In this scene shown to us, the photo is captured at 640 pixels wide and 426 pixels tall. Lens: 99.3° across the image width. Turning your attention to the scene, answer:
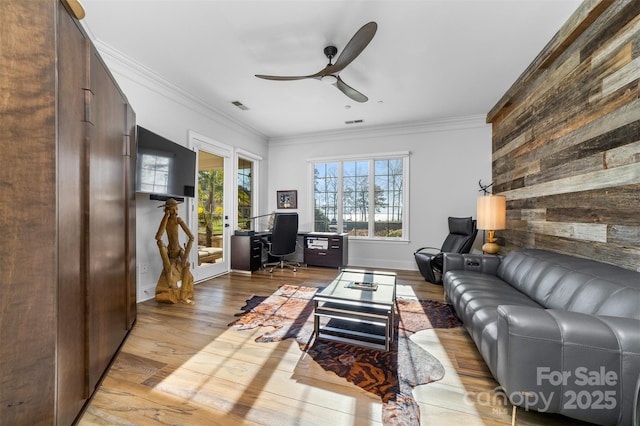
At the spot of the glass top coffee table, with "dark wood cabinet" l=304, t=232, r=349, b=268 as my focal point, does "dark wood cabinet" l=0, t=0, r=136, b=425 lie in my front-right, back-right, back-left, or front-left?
back-left

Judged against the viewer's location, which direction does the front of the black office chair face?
facing away from the viewer and to the left of the viewer

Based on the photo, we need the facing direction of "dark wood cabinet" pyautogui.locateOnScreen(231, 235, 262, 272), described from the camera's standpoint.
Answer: facing the viewer and to the right of the viewer

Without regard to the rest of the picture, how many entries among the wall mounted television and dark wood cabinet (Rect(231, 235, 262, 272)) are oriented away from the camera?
0

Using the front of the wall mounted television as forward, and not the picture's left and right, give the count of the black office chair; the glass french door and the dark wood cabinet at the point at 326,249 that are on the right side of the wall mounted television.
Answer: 0

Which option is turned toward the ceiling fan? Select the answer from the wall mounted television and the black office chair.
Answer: the wall mounted television

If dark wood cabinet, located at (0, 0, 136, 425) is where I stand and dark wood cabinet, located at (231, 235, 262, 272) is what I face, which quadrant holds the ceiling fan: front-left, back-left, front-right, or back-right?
front-right

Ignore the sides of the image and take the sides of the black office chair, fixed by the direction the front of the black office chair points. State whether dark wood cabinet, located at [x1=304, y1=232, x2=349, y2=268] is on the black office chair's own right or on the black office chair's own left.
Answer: on the black office chair's own right

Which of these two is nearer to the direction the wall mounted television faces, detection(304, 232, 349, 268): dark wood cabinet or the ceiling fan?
the ceiling fan

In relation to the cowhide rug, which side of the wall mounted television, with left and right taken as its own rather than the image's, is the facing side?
front

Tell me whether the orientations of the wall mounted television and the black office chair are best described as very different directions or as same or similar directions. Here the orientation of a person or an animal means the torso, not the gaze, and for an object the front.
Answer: very different directions

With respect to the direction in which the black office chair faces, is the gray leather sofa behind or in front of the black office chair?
behind

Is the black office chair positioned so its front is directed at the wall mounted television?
no

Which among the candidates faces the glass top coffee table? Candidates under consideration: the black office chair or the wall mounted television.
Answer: the wall mounted television

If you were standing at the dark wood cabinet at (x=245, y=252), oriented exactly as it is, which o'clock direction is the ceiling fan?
The ceiling fan is roughly at 1 o'clock from the dark wood cabinet.

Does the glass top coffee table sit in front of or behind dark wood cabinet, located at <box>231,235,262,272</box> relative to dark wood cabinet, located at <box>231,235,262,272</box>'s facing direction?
in front

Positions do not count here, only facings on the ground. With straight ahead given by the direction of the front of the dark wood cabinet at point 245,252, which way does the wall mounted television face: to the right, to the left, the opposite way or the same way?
the same way

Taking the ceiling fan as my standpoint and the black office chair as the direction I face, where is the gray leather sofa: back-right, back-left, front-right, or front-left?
back-right

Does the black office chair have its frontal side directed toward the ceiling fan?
no

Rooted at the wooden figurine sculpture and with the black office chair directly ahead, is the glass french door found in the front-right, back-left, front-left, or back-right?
front-left

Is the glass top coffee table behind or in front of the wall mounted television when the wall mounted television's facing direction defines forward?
in front

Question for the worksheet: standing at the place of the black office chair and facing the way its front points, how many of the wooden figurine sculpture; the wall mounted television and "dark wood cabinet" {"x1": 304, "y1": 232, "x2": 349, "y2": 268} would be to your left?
2
